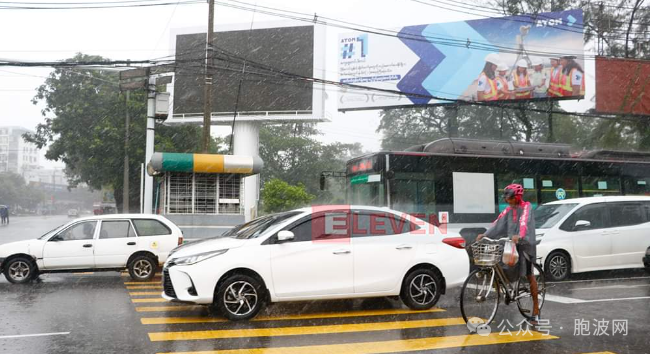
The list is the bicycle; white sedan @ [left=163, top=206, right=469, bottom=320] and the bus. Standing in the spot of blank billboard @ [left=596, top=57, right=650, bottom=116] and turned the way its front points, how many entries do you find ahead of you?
3

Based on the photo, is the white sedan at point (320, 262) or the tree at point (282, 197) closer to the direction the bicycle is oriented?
the white sedan

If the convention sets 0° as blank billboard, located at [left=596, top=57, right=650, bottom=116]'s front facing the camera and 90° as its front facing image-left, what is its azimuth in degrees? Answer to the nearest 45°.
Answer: approximately 0°

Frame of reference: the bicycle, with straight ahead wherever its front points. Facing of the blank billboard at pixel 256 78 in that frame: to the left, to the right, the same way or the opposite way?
to the left

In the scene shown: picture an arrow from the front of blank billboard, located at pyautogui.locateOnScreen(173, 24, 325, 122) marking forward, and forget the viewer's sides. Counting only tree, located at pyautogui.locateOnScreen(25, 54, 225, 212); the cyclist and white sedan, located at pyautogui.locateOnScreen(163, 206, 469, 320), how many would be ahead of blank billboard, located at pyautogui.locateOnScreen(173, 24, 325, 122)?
2

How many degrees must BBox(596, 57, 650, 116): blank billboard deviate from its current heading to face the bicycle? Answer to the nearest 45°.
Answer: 0° — it already faces it

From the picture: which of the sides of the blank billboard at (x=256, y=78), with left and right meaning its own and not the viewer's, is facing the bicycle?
front

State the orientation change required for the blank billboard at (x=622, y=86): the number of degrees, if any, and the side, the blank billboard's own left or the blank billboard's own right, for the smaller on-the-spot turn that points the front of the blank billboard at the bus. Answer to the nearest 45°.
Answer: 0° — it already faces it

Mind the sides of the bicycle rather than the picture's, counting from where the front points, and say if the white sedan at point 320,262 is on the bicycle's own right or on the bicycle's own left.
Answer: on the bicycle's own right

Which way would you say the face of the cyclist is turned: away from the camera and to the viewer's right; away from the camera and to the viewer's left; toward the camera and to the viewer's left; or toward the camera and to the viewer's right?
toward the camera and to the viewer's left

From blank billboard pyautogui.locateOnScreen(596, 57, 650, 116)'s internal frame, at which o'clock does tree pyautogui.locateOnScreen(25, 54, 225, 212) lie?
The tree is roughly at 3 o'clock from the blank billboard.

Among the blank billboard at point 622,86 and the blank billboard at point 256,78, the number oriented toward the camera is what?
2

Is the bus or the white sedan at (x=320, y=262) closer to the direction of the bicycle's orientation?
the white sedan

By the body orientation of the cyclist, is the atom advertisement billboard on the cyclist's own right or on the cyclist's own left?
on the cyclist's own right
